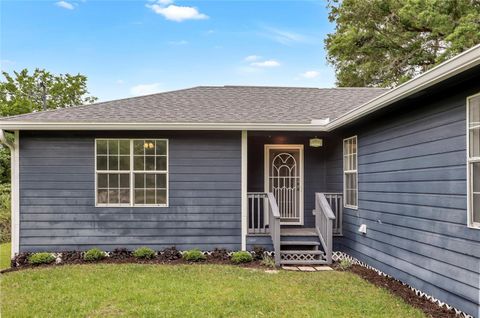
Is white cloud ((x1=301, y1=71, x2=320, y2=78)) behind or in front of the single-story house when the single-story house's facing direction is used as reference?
behind

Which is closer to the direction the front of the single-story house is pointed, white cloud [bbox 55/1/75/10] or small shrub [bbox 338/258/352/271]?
the small shrub

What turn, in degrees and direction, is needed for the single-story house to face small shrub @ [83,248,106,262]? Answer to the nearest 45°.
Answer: approximately 90° to its right

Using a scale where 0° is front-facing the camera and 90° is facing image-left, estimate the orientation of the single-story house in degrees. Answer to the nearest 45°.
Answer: approximately 0°

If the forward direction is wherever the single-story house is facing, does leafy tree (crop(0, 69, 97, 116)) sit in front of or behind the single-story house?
behind

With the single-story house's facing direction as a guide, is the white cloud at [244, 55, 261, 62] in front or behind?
behind

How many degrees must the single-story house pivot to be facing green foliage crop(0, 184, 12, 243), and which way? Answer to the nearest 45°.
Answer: approximately 135° to its right

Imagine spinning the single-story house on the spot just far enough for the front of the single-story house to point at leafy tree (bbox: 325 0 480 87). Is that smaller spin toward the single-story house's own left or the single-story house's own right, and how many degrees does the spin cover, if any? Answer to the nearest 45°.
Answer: approximately 135° to the single-story house's own left

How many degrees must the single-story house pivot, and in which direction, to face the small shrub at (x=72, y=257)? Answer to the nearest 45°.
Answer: approximately 90° to its right
